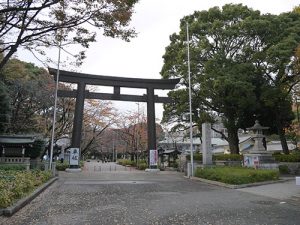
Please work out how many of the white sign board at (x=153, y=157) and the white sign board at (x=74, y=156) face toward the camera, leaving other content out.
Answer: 2

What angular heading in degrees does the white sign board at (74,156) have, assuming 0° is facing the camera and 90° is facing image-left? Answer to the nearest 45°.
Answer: approximately 0°

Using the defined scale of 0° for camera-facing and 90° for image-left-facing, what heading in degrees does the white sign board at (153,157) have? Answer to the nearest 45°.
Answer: approximately 0°

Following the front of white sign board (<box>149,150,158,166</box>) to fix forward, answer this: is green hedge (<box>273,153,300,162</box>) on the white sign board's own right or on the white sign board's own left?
on the white sign board's own left

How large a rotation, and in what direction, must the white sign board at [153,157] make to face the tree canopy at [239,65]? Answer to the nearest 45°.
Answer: approximately 45° to its left

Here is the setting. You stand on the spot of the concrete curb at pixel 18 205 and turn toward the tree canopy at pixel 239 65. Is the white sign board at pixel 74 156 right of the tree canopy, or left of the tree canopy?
left

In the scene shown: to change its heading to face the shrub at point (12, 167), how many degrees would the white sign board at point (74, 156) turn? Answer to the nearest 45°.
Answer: approximately 45° to its right

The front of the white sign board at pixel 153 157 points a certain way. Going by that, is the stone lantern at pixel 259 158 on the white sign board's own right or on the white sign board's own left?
on the white sign board's own left

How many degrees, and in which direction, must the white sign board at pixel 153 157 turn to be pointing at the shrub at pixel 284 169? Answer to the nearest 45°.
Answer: approximately 45° to its left
